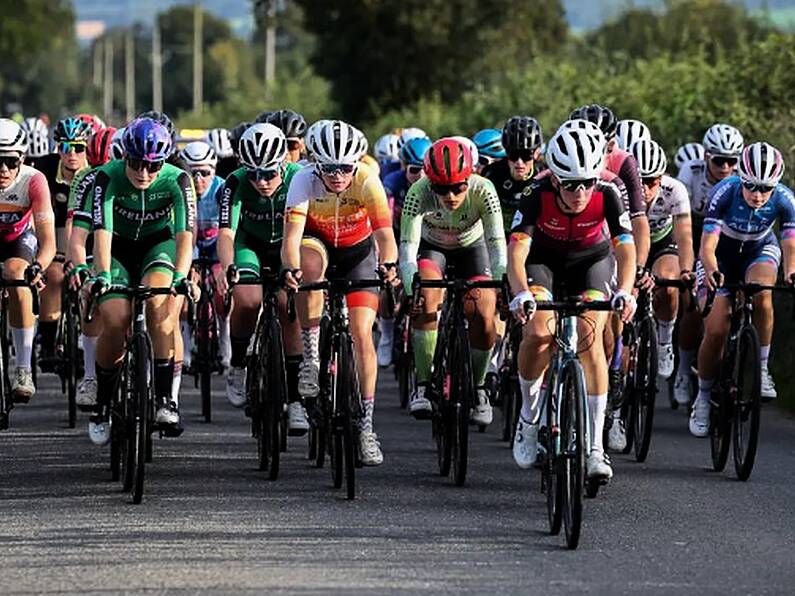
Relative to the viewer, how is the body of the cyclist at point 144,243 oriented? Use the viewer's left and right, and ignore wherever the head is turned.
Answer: facing the viewer

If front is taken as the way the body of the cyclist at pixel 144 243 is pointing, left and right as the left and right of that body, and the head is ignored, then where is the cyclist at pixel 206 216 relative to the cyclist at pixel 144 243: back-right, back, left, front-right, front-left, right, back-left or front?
back

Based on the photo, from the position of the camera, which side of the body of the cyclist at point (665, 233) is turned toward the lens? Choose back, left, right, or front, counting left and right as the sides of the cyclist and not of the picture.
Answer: front

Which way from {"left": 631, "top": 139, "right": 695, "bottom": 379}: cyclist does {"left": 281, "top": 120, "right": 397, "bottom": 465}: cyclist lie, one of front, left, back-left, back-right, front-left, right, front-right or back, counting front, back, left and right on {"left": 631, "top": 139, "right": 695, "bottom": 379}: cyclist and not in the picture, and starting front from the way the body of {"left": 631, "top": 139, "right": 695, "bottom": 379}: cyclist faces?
front-right

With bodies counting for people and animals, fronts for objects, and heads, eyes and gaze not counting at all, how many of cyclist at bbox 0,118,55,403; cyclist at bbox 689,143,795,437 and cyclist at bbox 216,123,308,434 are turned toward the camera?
3

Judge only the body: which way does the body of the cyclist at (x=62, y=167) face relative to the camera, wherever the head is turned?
toward the camera

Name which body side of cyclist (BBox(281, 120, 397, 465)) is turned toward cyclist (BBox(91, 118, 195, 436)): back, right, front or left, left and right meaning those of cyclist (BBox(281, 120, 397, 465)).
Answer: right

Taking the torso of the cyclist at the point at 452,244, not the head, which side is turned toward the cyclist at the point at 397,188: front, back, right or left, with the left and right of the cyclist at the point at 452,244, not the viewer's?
back

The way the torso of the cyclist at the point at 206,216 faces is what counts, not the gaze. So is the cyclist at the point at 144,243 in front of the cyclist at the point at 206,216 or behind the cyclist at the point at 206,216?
in front
